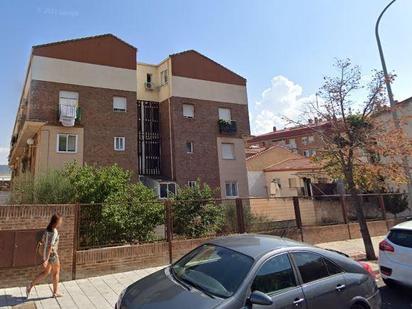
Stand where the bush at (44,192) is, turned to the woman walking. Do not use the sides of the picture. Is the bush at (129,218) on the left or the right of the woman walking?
left

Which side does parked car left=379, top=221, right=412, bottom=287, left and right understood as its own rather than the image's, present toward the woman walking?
back

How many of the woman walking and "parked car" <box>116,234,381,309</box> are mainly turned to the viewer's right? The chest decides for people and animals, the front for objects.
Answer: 1

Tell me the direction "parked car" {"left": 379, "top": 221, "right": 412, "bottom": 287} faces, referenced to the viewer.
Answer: facing away from the viewer and to the right of the viewer
